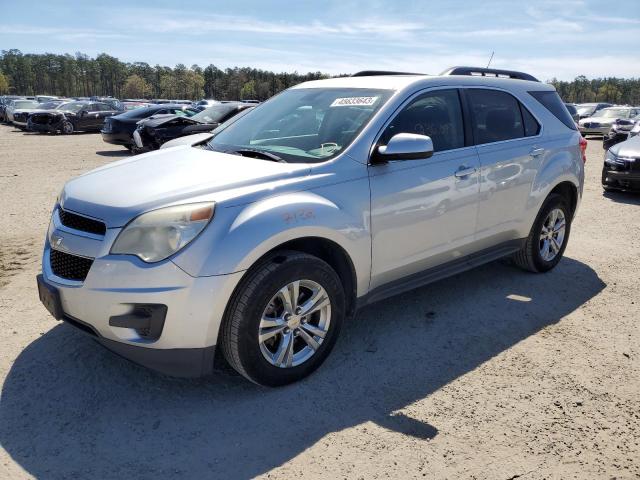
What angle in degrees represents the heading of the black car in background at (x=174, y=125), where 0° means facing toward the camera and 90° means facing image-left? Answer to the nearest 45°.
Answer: approximately 45°

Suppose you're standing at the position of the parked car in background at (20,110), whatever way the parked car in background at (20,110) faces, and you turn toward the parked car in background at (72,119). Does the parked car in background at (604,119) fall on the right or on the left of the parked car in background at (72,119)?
left

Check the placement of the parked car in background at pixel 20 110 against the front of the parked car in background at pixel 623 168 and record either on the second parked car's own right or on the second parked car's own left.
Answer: on the second parked car's own right

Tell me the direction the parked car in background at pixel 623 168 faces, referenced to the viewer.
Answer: facing the viewer and to the left of the viewer

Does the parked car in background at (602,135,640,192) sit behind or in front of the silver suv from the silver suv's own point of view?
behind

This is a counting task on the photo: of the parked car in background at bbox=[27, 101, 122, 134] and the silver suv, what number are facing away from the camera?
0

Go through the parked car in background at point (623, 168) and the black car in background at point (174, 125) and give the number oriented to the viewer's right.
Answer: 0

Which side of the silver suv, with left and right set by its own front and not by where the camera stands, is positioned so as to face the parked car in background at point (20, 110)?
right

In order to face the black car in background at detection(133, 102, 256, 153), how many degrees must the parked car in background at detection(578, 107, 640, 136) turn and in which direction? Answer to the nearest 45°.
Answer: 0° — it already faces it

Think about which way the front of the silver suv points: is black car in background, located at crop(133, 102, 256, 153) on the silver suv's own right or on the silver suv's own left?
on the silver suv's own right
